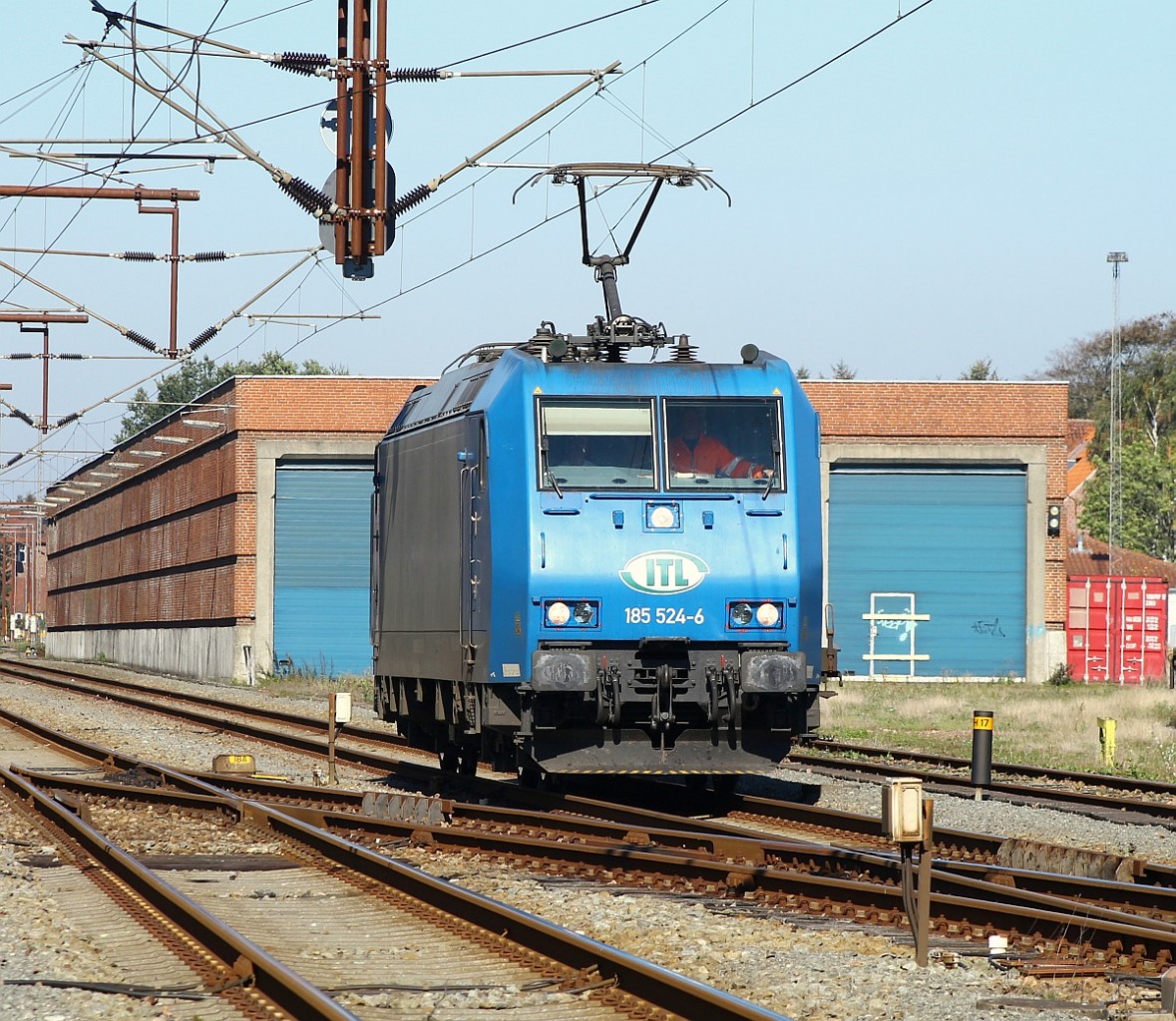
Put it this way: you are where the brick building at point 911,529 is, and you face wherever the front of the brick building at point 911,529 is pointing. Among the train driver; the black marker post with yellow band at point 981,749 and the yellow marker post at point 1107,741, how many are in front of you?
3

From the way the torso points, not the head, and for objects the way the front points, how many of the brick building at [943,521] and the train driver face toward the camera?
2

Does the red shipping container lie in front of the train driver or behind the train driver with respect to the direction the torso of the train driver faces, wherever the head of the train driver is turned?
behind

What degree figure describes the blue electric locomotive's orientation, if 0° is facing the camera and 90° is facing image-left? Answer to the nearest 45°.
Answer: approximately 0°

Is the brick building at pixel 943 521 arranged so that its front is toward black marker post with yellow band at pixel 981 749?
yes

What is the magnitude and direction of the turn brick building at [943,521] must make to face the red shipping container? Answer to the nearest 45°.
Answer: approximately 90° to its left

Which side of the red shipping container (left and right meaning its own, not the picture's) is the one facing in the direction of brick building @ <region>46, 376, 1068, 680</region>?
right

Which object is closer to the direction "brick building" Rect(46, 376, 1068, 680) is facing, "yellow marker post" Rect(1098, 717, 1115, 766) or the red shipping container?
the yellow marker post

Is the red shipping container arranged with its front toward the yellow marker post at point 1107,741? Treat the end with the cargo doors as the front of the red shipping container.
yes
